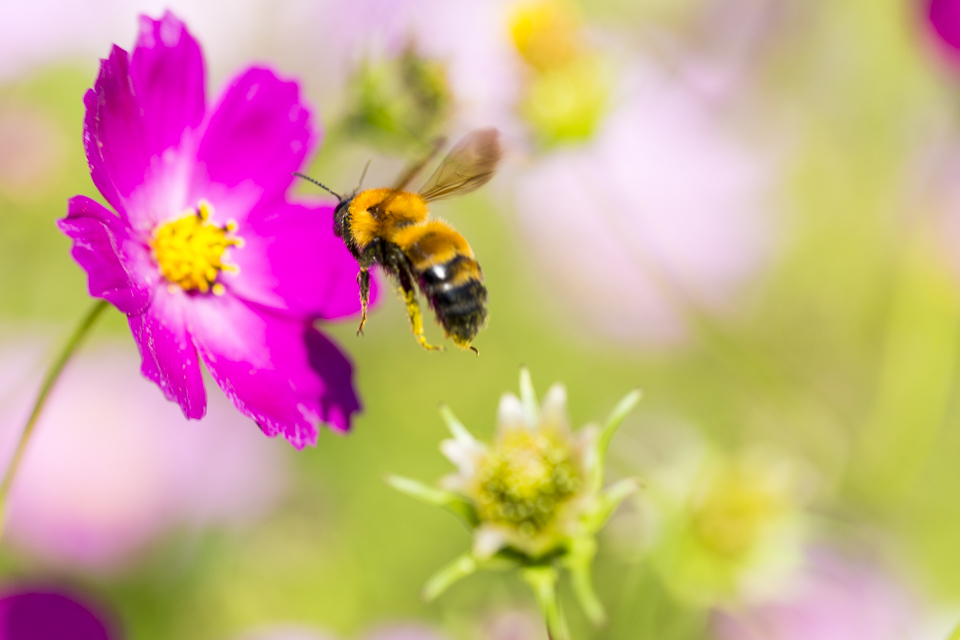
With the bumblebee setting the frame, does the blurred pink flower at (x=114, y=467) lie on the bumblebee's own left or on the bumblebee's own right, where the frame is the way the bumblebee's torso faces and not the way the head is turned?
on the bumblebee's own right

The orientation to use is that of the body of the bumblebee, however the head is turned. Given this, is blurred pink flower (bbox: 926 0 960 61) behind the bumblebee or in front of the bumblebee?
behind

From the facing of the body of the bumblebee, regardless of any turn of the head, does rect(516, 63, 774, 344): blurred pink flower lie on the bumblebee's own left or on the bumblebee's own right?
on the bumblebee's own right

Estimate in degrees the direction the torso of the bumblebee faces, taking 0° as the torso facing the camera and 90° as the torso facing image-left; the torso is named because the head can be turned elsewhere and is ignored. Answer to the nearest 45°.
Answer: approximately 90°
